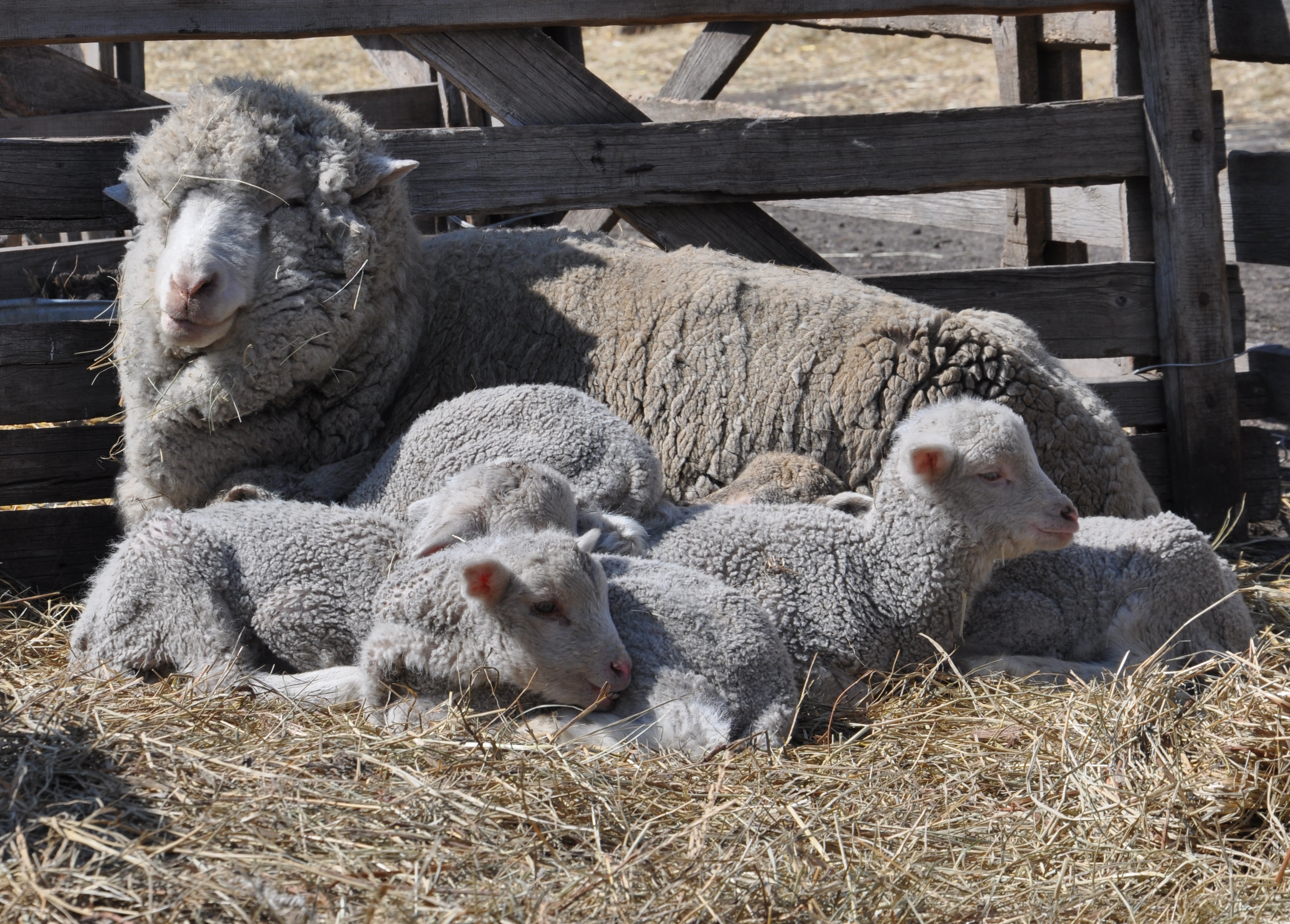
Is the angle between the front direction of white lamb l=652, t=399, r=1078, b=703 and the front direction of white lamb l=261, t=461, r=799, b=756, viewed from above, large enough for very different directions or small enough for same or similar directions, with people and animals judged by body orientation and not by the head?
very different directions

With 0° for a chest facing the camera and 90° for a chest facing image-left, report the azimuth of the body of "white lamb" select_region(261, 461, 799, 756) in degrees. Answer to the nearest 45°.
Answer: approximately 90°

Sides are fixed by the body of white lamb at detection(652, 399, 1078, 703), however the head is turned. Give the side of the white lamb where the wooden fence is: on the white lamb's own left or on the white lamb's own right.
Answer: on the white lamb's own left

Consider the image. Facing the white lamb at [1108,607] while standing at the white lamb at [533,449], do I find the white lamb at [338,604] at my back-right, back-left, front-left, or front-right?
back-right

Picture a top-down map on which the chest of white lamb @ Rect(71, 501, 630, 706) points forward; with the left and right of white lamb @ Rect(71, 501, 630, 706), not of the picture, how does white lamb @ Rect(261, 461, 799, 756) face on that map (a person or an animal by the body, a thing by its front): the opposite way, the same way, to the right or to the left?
the opposite way

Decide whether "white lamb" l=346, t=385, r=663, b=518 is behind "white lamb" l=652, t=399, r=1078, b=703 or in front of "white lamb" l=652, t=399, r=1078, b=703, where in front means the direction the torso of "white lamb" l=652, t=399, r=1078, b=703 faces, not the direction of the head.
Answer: behind

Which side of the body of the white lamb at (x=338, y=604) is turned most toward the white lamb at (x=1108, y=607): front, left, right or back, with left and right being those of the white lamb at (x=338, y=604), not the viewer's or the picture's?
front

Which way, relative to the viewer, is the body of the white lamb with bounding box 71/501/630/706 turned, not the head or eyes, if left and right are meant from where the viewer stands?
facing to the right of the viewer

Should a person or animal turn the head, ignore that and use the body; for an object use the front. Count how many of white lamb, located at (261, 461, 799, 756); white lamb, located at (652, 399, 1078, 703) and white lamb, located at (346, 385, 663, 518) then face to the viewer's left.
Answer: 2

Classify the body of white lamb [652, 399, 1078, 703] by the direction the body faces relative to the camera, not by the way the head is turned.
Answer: to the viewer's right

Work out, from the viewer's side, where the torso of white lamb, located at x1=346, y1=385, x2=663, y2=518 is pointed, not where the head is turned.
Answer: to the viewer's left

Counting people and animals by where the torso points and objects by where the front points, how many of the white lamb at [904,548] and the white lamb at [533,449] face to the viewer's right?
1
